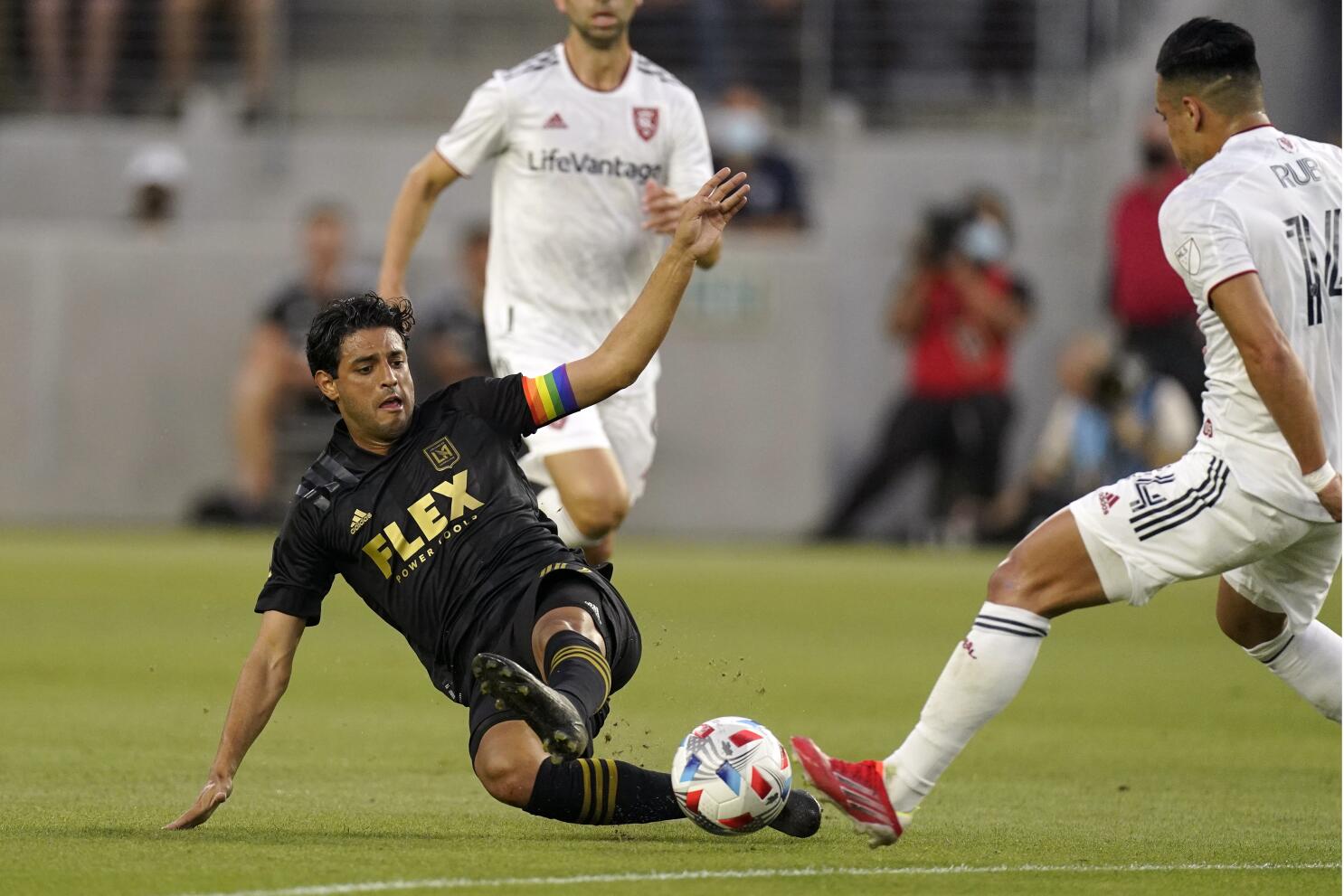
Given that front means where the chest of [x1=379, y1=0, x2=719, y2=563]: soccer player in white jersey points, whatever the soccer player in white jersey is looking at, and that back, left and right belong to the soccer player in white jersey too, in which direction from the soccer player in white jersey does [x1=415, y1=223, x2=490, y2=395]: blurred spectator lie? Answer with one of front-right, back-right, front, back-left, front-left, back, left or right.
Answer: back

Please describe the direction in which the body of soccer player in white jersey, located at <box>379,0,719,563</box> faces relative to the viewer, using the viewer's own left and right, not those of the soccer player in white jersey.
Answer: facing the viewer

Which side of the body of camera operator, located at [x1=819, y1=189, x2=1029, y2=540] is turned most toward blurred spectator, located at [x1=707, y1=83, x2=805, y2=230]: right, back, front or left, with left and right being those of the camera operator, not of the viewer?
right

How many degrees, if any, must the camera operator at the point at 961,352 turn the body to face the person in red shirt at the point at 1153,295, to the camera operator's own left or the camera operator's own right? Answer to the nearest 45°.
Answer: approximately 90° to the camera operator's own left

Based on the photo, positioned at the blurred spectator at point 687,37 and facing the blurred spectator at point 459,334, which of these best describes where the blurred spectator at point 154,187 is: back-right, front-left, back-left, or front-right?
front-right

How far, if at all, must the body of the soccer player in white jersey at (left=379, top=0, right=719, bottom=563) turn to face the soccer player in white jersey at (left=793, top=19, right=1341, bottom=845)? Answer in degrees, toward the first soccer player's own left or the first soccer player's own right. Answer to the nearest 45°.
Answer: approximately 45° to the first soccer player's own left

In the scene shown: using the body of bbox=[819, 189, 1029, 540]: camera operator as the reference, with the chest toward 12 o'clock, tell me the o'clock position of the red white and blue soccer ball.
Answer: The red white and blue soccer ball is roughly at 12 o'clock from the camera operator.

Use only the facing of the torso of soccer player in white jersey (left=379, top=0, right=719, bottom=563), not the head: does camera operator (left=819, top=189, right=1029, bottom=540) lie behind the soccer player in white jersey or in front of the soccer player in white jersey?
behind

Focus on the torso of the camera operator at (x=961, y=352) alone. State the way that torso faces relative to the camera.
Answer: toward the camera

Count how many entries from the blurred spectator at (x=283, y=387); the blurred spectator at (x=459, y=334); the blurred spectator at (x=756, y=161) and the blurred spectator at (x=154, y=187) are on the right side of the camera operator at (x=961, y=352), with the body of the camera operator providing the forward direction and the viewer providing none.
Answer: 4

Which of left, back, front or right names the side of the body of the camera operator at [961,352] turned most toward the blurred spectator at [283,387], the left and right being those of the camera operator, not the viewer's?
right

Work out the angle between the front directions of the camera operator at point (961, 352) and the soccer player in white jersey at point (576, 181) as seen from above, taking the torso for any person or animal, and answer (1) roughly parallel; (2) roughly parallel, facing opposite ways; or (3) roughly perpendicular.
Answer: roughly parallel

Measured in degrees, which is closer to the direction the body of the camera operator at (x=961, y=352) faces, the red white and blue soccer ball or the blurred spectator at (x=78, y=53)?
the red white and blue soccer ball

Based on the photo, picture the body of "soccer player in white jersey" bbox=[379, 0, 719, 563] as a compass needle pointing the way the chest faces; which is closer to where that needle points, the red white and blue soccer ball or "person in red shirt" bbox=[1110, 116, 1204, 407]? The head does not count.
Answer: the red white and blue soccer ball

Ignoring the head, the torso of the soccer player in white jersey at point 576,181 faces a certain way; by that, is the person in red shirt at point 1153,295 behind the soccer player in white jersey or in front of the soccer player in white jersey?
behind

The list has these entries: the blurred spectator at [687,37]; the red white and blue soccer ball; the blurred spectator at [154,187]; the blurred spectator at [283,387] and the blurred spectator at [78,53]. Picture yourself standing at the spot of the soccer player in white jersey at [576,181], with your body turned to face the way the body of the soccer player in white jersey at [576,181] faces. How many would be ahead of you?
1

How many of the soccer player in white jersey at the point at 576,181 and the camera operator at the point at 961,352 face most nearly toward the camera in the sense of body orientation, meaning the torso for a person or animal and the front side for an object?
2
